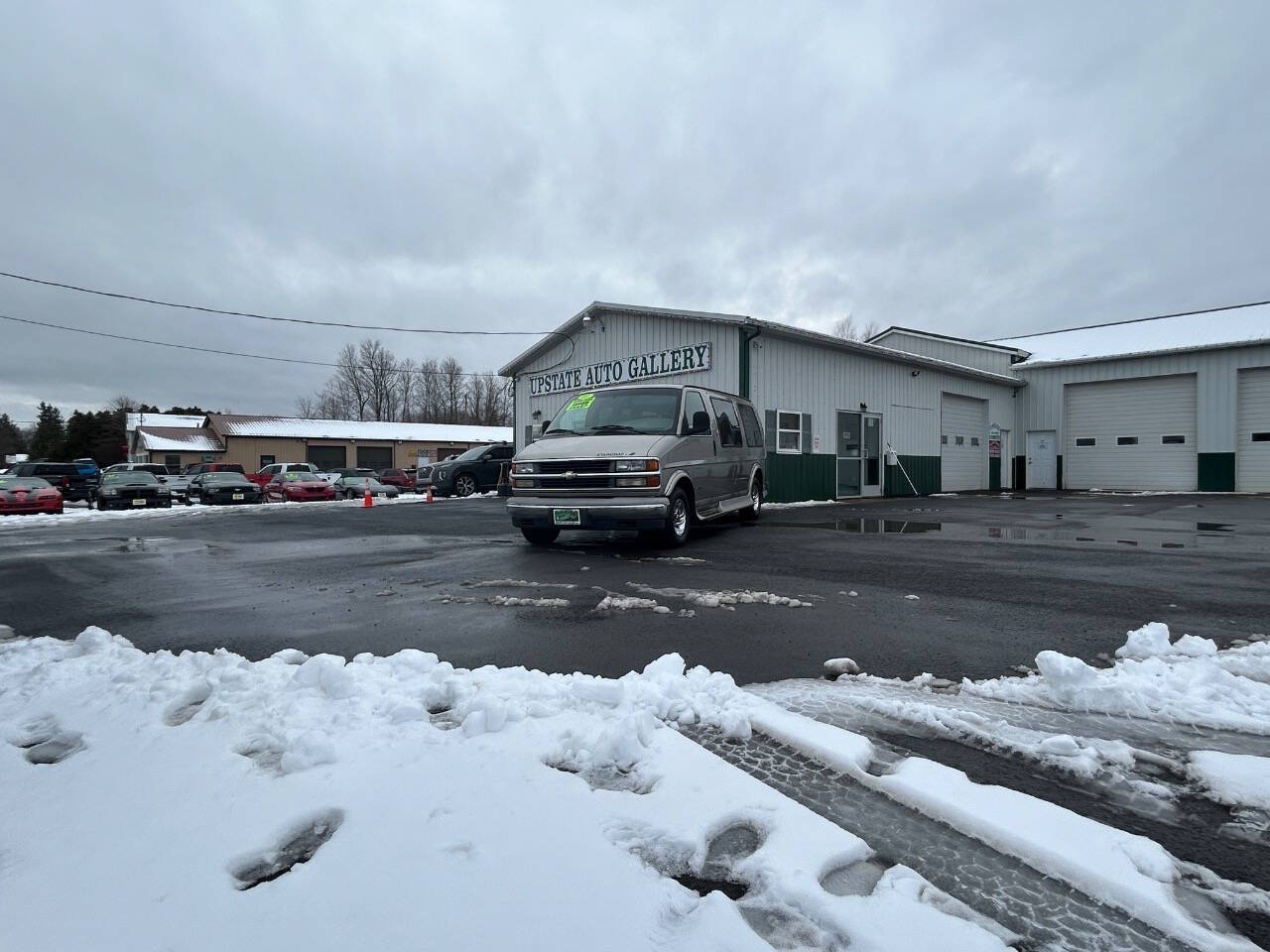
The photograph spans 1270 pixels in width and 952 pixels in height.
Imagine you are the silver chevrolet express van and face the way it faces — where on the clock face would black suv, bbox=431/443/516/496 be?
The black suv is roughly at 4 o'clock from the silver chevrolet express van.

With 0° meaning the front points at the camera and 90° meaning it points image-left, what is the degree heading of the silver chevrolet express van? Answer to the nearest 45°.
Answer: approximately 45°

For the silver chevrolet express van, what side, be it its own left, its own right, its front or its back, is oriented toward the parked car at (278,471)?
right

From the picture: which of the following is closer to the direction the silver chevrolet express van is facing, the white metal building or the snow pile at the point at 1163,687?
the snow pile

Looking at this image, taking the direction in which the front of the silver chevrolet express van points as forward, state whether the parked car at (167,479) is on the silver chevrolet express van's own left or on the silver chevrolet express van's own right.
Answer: on the silver chevrolet express van's own right

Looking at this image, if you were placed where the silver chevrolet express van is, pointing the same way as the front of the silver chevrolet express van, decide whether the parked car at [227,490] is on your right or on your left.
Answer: on your right

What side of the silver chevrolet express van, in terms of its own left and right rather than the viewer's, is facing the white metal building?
back

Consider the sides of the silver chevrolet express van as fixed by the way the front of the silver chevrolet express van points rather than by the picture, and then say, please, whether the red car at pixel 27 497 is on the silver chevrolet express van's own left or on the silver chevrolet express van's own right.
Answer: on the silver chevrolet express van's own right

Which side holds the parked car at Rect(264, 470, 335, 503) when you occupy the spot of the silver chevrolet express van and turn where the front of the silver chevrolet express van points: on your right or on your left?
on your right

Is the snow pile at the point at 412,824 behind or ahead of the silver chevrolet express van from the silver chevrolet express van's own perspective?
ahead
